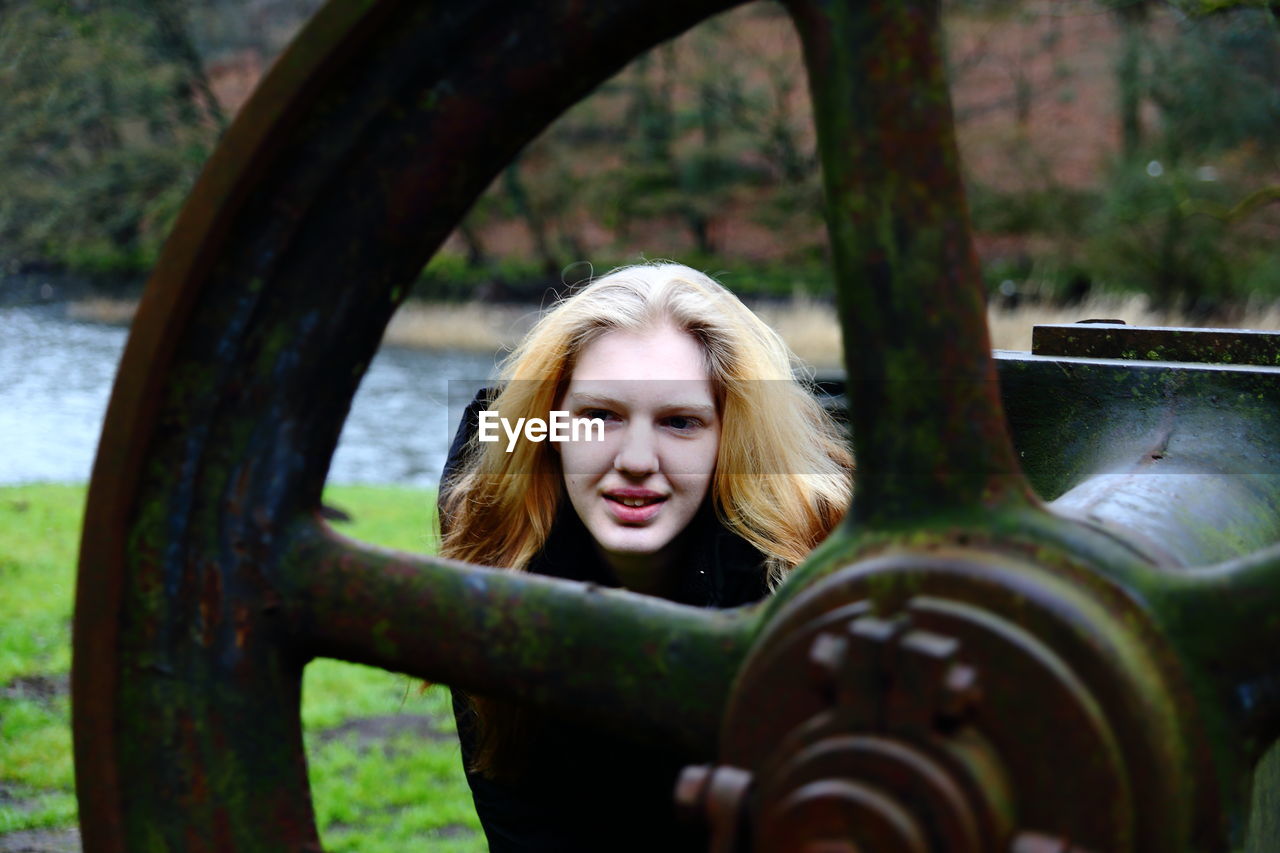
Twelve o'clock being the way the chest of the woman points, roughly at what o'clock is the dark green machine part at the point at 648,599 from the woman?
The dark green machine part is roughly at 12 o'clock from the woman.

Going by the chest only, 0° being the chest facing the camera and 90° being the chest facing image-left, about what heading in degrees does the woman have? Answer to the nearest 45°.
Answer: approximately 0°
